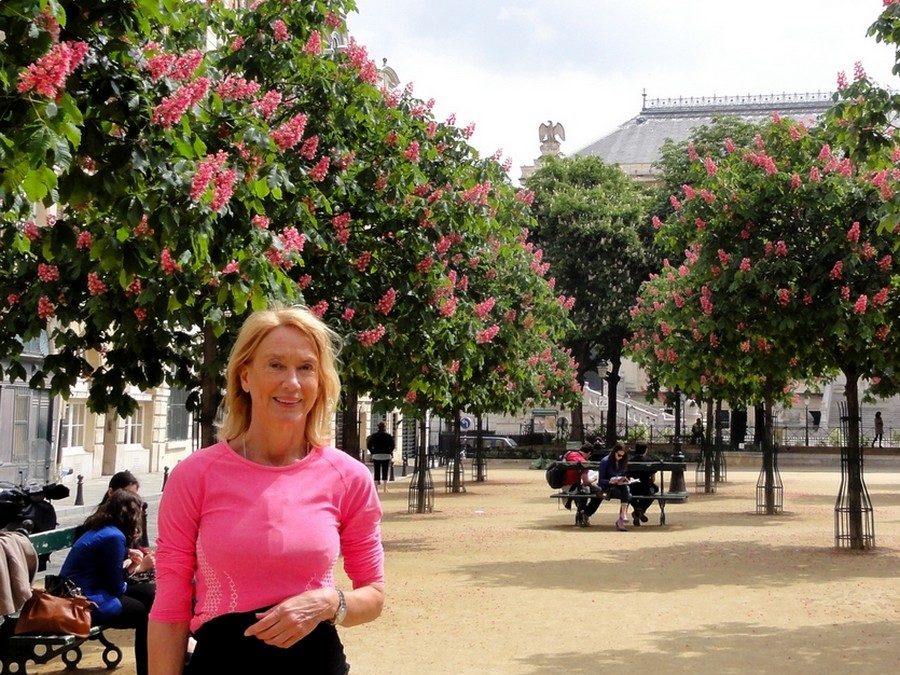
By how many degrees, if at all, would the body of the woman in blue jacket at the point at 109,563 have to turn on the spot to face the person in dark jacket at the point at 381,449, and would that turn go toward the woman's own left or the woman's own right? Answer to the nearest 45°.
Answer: approximately 90° to the woman's own left

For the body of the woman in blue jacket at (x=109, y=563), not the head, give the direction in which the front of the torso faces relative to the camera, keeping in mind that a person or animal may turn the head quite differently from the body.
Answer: to the viewer's right

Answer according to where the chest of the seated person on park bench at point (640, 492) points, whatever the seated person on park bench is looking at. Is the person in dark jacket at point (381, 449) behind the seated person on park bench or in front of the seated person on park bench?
behind

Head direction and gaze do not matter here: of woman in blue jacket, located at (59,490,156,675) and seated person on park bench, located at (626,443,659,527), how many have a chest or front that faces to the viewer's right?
1

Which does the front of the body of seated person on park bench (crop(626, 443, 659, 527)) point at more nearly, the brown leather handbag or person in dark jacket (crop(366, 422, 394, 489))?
the brown leather handbag

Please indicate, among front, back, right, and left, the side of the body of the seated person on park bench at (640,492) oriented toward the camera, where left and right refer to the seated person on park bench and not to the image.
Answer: front

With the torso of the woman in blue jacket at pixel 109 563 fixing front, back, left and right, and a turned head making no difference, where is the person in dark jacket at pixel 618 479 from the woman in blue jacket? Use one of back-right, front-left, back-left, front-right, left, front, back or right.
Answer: front-left

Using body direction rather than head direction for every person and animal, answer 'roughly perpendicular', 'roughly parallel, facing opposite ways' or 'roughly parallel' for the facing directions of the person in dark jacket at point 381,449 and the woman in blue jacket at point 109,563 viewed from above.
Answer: roughly perpendicular
